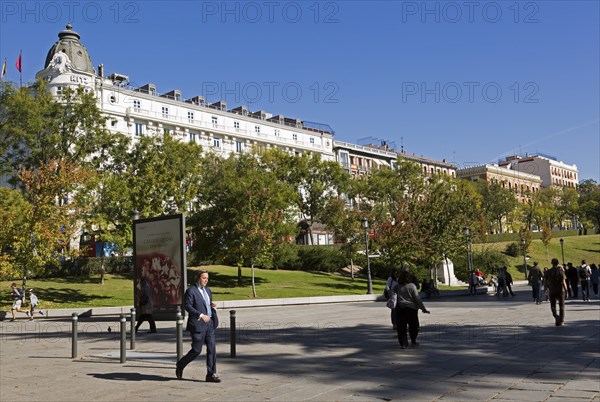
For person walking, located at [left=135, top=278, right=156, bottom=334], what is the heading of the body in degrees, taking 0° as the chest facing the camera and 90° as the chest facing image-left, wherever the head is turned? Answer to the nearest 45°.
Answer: approximately 90°

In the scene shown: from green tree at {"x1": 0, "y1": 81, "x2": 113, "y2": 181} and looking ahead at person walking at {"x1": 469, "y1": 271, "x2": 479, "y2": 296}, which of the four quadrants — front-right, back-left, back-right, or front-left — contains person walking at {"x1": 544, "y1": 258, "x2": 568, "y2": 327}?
front-right

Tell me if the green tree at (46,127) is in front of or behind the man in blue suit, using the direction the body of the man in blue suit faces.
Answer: behind

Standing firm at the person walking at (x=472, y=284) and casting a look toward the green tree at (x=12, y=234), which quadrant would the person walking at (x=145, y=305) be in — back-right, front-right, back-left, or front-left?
front-left

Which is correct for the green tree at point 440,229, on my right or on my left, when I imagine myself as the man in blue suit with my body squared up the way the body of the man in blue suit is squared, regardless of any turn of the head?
on my left

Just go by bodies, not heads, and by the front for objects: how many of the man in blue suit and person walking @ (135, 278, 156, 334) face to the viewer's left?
1

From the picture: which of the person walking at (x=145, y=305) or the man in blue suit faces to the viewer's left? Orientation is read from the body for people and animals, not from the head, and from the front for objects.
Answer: the person walking

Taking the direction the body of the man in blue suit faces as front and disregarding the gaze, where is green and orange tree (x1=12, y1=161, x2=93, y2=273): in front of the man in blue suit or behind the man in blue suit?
behind

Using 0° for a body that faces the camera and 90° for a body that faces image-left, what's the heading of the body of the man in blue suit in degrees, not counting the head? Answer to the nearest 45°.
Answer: approximately 315°
